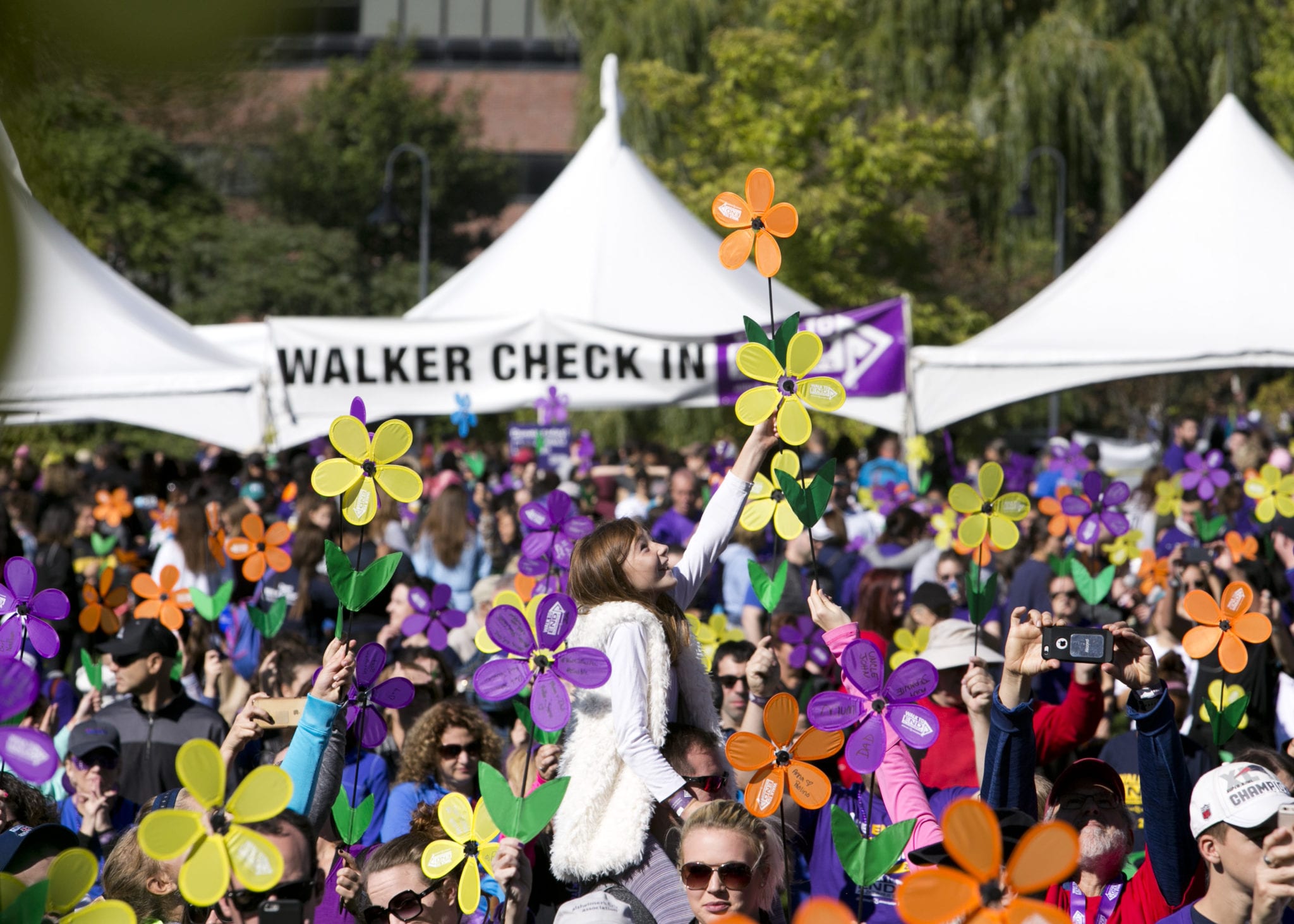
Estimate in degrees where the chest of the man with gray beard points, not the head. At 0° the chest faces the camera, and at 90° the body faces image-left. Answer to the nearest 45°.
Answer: approximately 0°

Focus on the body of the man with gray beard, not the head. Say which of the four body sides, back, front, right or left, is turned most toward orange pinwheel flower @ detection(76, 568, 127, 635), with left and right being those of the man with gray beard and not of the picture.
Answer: right

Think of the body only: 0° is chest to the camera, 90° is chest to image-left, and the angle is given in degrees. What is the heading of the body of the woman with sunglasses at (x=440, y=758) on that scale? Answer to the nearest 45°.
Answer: approximately 315°

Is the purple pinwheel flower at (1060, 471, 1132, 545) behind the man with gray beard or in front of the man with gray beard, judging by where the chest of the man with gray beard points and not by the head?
behind

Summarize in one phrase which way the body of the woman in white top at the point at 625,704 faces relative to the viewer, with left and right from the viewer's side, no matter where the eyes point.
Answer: facing to the right of the viewer
